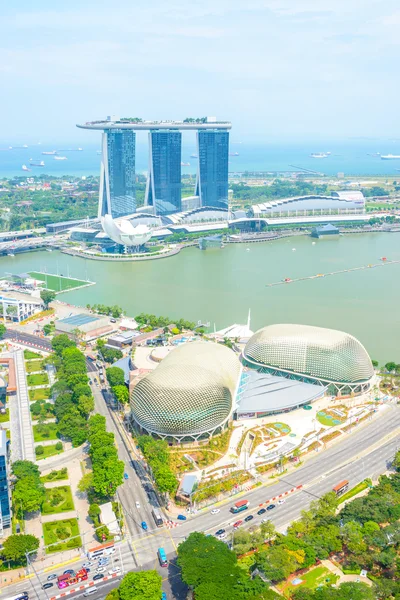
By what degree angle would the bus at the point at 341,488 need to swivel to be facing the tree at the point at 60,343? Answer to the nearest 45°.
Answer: approximately 90° to its right

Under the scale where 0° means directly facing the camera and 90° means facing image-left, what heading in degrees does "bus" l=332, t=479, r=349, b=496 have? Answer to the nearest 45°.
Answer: approximately 45°

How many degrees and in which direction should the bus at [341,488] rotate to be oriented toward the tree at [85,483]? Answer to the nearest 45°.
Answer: approximately 45° to its right

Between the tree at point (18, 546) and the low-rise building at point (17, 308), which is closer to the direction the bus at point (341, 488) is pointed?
the tree

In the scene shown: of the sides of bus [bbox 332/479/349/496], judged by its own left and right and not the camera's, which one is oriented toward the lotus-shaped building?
right

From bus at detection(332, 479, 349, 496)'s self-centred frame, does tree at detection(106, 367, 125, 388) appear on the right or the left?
on its right

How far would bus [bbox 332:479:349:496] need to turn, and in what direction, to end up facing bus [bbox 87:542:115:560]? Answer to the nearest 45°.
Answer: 0° — it already faces it
